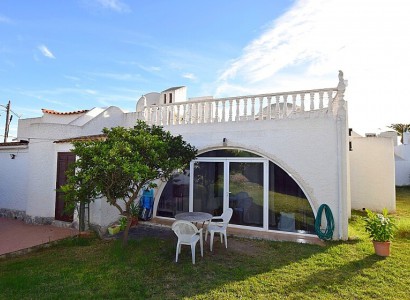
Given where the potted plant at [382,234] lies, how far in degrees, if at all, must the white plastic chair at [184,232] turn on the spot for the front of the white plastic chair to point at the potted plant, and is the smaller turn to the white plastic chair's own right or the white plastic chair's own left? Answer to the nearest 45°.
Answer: approximately 45° to the white plastic chair's own right

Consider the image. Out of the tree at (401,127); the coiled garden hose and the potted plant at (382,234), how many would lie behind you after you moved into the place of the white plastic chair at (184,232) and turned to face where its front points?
0

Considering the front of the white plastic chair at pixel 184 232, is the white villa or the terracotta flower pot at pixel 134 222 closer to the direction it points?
the white villa

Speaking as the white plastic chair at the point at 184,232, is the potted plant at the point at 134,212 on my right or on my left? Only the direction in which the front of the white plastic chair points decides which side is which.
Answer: on my left

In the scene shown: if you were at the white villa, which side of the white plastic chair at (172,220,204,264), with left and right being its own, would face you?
front

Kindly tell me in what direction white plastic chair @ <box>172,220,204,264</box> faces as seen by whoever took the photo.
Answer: facing away from the viewer and to the right of the viewer

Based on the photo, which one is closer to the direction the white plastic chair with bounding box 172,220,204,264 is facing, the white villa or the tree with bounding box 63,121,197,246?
the white villa

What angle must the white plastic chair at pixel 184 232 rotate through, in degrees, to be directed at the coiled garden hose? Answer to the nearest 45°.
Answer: approximately 45° to its right

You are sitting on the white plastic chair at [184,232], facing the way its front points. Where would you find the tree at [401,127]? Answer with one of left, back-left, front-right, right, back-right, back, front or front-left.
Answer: front

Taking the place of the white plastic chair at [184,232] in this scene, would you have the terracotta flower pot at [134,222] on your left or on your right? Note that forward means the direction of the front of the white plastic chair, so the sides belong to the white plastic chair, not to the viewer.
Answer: on your left
